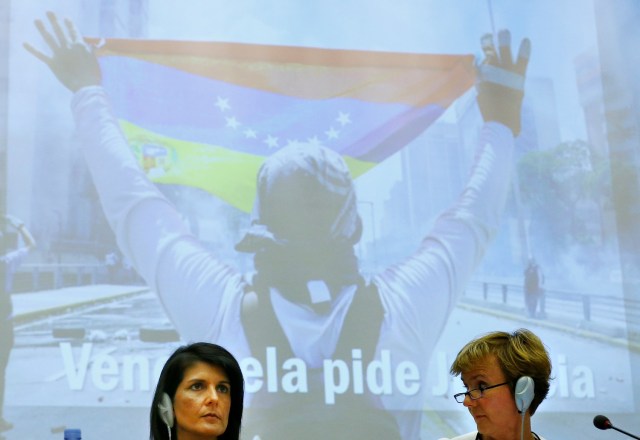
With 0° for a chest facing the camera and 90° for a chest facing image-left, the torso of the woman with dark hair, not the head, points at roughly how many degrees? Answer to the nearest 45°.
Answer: approximately 315°
